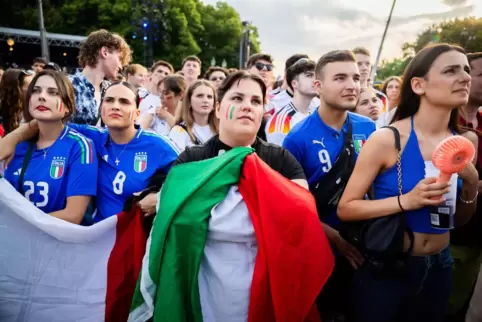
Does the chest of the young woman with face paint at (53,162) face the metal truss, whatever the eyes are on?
no

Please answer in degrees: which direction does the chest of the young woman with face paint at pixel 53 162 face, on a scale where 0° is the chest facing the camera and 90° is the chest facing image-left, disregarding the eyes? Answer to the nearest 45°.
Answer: approximately 45°

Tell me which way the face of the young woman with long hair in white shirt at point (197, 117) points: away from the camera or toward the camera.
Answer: toward the camera

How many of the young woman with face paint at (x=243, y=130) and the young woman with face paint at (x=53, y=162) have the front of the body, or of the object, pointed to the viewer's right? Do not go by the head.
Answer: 0

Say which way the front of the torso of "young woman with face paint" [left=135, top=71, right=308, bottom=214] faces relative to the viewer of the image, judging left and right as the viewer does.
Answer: facing the viewer

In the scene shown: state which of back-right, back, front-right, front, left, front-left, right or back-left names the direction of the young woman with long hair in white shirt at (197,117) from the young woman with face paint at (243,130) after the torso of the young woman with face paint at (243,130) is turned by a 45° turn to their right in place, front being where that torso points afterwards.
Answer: back-right

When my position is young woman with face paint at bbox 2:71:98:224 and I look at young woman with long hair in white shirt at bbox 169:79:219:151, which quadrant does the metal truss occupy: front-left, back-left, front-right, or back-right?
front-left

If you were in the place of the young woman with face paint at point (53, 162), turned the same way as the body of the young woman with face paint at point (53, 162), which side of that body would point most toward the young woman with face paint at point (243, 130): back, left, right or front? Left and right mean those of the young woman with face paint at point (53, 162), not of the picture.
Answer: left

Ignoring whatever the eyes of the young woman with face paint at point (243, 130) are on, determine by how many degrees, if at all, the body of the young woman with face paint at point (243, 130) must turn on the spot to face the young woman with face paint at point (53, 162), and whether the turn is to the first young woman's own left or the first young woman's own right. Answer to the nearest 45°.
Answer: approximately 90° to the first young woman's own right
